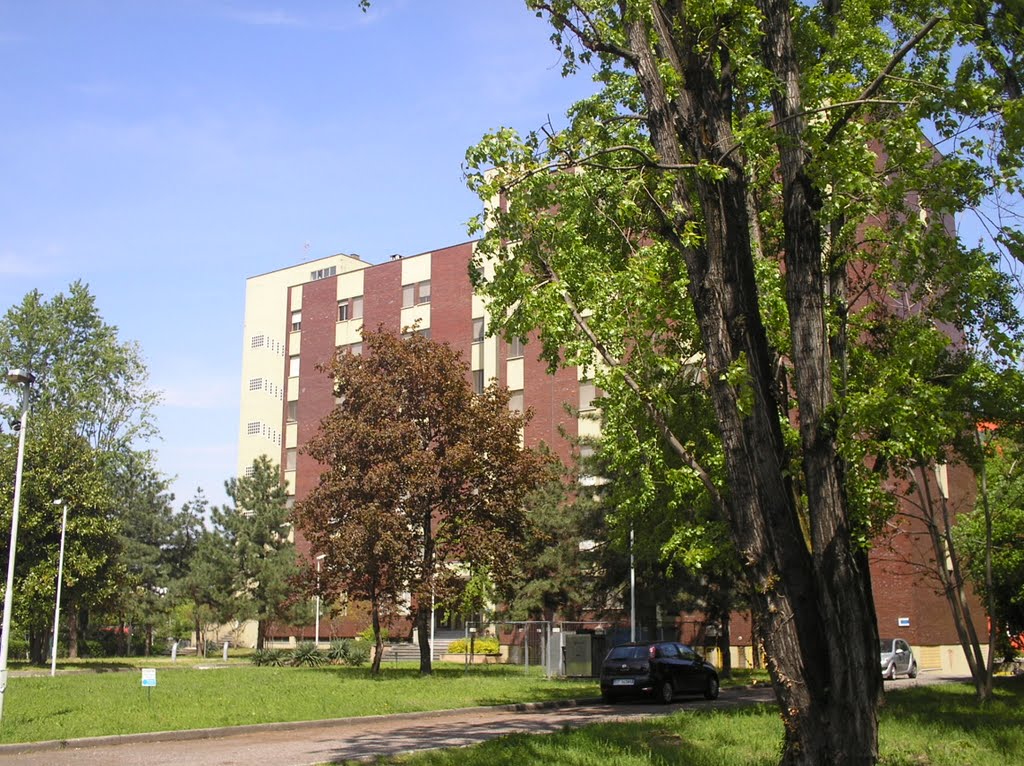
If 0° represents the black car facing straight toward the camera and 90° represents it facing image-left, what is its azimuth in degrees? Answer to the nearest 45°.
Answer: approximately 225°

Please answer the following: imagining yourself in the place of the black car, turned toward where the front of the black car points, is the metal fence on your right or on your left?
on your left

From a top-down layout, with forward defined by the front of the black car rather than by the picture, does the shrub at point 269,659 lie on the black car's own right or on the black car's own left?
on the black car's own left

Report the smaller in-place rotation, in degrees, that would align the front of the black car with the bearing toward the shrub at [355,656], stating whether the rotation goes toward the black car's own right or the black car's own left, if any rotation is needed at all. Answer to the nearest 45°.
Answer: approximately 90° to the black car's own left

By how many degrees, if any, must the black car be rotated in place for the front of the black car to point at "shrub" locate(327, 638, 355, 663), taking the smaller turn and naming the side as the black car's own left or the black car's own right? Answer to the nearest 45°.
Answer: approximately 90° to the black car's own left
